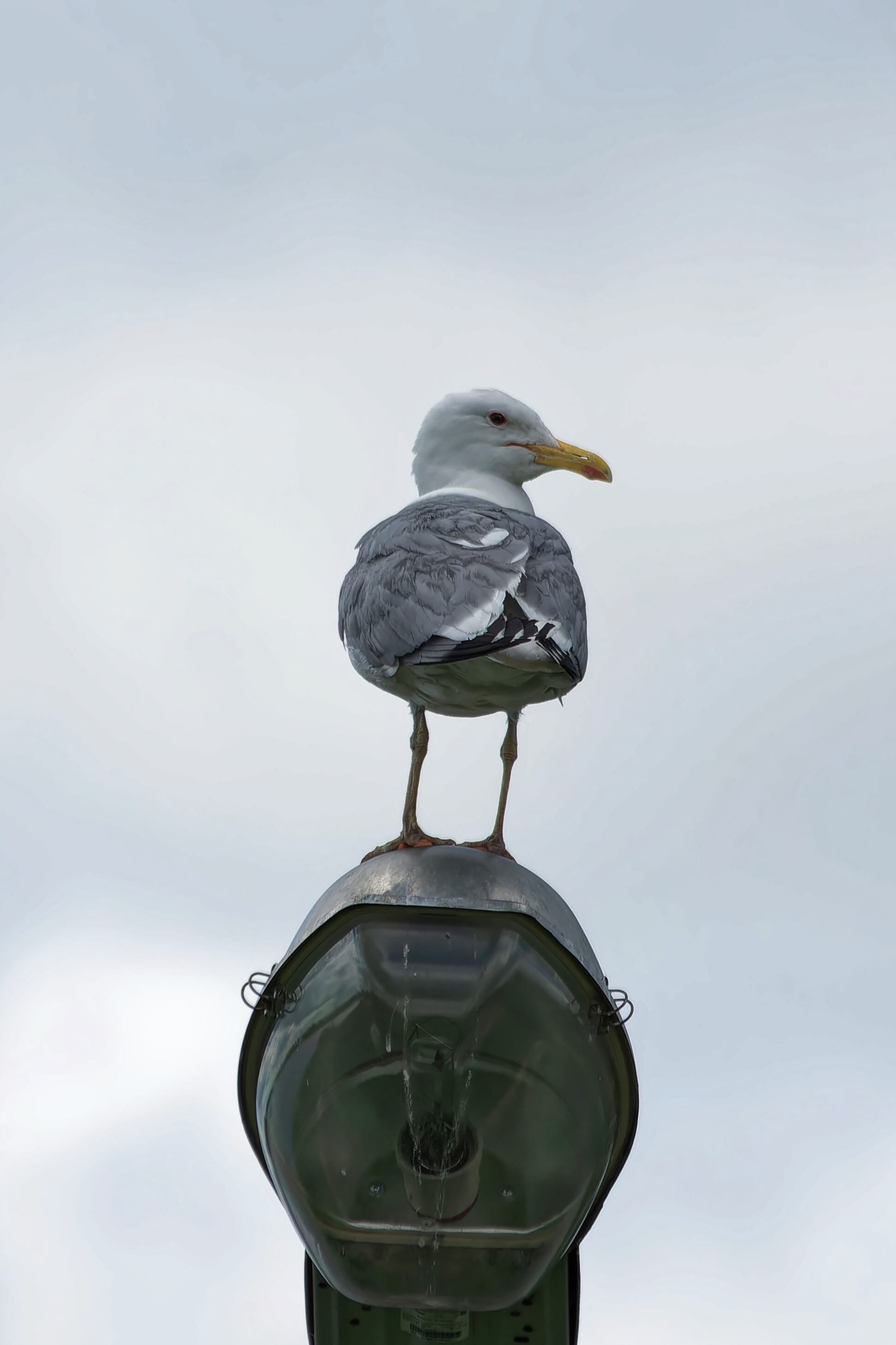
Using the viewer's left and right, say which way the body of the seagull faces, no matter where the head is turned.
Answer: facing away from the viewer and to the left of the viewer
